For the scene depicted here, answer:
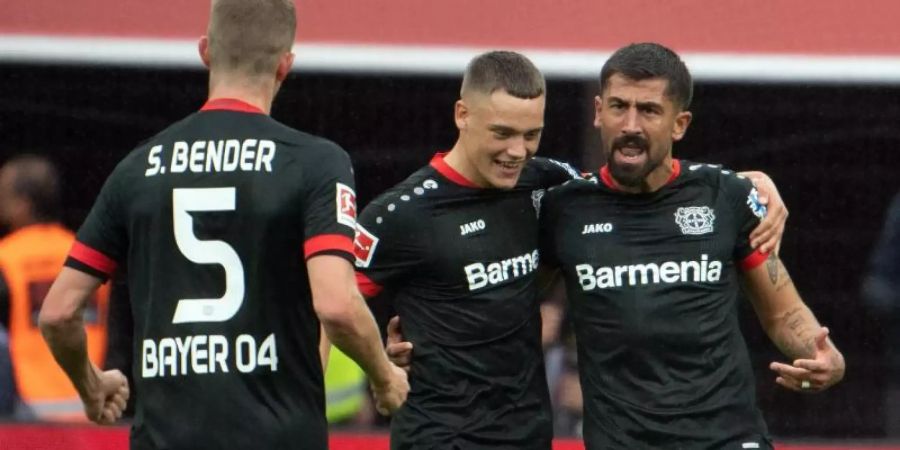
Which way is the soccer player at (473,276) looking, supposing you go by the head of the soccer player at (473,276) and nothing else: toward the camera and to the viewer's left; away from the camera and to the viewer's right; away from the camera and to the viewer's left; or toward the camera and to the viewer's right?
toward the camera and to the viewer's right

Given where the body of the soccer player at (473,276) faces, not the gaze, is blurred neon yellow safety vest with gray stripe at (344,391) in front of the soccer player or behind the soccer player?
behind

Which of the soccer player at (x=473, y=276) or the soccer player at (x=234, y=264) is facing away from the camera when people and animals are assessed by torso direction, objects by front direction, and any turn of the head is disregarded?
the soccer player at (x=234, y=264)

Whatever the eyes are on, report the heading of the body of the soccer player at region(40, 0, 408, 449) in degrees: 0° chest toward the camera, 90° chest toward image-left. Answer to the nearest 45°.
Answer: approximately 180°

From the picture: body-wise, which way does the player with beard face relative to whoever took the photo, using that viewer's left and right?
facing the viewer

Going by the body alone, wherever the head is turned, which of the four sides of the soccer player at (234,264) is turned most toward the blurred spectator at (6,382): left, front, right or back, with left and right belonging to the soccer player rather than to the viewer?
front

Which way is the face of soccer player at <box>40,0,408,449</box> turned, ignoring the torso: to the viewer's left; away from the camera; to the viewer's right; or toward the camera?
away from the camera

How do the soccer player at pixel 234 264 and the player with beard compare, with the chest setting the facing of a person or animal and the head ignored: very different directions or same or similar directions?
very different directions

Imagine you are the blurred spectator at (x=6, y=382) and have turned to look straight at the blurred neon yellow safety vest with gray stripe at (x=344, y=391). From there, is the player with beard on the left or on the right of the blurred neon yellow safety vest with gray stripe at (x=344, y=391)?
right

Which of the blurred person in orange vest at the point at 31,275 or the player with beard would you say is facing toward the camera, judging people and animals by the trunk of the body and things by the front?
the player with beard
